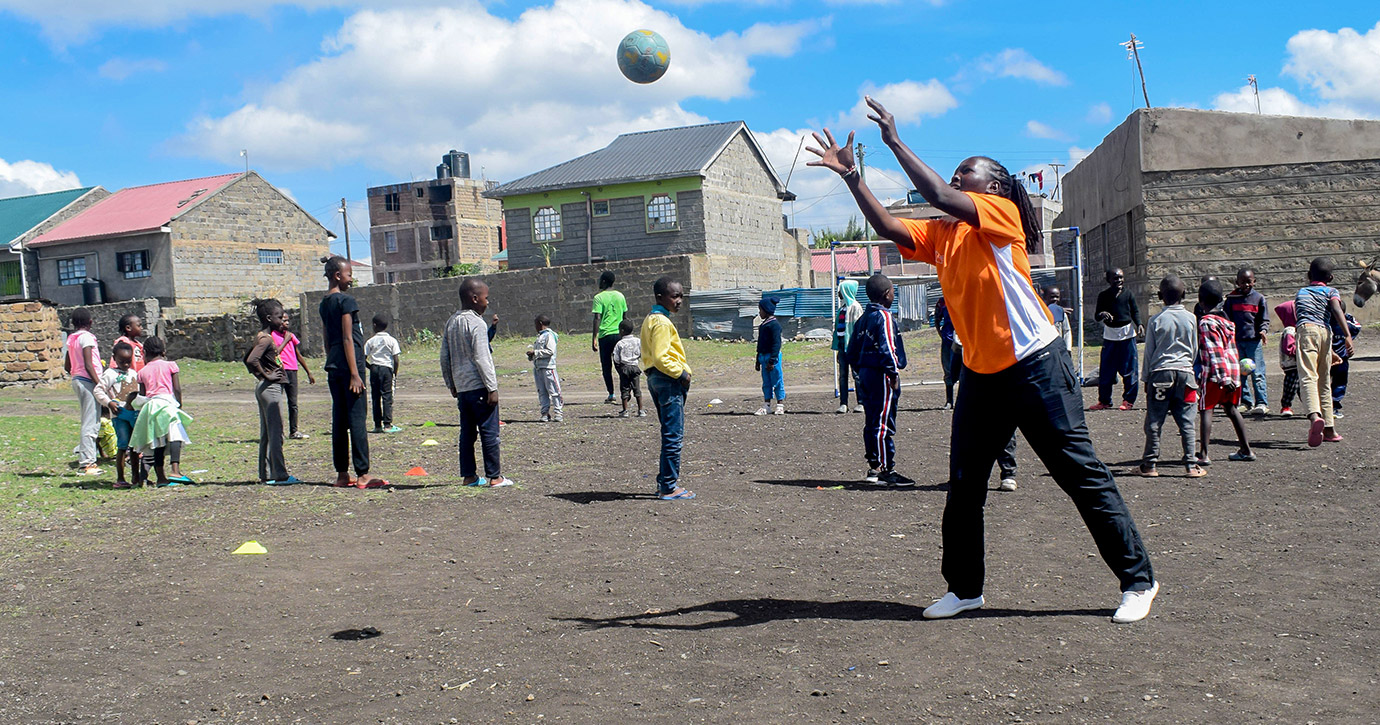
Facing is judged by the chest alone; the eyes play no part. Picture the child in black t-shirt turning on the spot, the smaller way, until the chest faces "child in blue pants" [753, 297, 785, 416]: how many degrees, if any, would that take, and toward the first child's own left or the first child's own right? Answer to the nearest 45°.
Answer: approximately 45° to the first child's own left

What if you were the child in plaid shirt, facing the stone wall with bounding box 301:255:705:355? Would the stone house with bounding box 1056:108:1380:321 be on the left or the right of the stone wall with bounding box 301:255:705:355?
right

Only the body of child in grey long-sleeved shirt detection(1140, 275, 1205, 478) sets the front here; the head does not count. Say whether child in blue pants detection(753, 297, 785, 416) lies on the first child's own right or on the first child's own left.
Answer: on the first child's own left

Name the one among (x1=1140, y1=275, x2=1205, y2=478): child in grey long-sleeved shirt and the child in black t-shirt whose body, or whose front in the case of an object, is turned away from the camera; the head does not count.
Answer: the child in grey long-sleeved shirt

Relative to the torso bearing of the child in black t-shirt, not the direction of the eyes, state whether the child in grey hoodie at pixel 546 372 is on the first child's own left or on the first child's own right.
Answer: on the first child's own left

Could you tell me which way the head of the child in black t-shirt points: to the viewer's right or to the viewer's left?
to the viewer's right

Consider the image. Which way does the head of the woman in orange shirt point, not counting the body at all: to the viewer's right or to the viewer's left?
to the viewer's left

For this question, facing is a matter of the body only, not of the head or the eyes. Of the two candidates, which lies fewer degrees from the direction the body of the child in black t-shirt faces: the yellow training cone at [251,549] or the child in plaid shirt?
the child in plaid shirt

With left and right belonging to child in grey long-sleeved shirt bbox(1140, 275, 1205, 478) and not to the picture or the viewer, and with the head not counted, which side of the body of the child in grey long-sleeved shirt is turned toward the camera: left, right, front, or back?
back

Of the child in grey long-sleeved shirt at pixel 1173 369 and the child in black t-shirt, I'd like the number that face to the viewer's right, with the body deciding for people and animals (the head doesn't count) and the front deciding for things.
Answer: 1

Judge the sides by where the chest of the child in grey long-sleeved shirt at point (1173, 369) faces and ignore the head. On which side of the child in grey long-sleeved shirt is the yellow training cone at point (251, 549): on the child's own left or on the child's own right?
on the child's own left

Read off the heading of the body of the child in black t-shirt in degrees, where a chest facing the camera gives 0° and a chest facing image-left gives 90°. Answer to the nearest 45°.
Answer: approximately 270°
